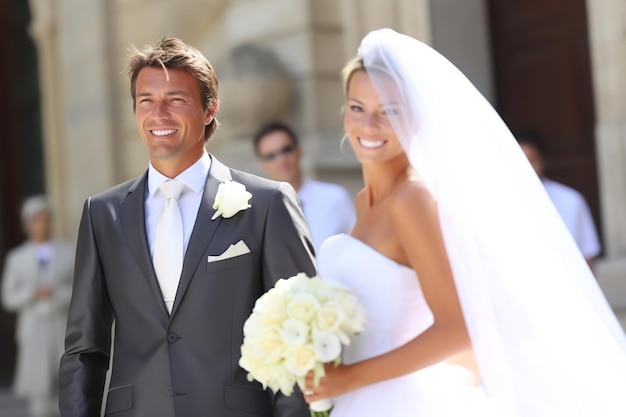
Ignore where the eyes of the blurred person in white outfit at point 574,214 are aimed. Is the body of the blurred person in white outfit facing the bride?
yes

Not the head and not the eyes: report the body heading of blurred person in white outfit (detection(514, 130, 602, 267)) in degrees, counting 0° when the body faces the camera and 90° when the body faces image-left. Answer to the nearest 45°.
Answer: approximately 0°

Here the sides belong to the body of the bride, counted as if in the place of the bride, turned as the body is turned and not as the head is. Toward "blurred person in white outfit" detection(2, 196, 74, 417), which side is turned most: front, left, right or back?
right

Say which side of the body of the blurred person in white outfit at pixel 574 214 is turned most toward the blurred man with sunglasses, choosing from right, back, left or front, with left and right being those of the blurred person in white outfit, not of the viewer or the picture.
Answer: right

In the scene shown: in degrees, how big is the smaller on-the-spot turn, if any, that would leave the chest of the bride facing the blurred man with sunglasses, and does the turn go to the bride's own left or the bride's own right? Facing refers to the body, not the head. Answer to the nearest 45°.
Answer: approximately 135° to the bride's own right

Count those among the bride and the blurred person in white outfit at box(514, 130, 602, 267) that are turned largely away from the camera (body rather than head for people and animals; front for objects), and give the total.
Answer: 0
